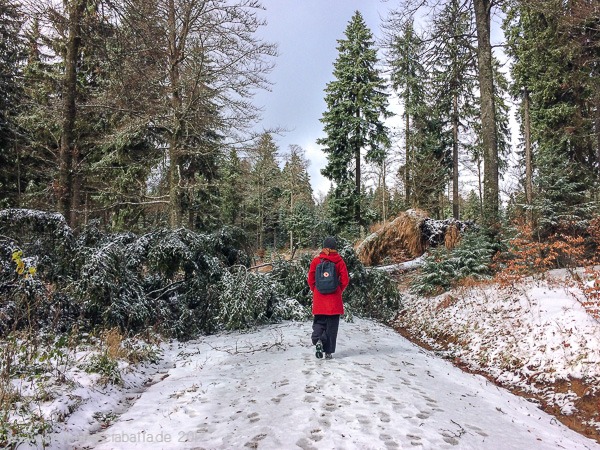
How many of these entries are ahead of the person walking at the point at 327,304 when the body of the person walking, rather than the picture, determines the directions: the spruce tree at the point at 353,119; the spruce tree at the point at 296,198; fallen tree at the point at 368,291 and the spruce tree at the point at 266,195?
4

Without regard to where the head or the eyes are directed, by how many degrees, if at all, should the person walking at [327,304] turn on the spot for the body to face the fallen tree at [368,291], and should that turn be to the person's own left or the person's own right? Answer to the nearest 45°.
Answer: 0° — they already face it

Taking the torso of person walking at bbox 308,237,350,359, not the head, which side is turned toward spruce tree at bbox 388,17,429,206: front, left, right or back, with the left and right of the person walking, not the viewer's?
front

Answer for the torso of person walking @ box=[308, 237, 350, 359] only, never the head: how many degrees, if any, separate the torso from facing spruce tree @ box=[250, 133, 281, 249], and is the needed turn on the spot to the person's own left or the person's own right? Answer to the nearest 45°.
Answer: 0° — they already face it

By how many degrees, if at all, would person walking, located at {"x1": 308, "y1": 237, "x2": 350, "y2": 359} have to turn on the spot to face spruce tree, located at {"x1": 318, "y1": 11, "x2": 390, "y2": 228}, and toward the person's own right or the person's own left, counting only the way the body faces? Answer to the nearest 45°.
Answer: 0° — they already face it

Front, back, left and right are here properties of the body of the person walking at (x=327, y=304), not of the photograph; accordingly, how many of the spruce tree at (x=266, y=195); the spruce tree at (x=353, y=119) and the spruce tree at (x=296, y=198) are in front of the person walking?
3

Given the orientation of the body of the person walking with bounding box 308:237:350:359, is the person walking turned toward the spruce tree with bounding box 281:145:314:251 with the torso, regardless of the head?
yes

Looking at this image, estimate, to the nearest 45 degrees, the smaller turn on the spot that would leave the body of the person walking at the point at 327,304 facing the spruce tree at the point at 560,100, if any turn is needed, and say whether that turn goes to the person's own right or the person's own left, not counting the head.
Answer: approximately 45° to the person's own right

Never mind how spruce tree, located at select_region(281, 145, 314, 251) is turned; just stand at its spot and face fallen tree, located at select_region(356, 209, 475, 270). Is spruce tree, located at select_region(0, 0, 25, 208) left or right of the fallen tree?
right

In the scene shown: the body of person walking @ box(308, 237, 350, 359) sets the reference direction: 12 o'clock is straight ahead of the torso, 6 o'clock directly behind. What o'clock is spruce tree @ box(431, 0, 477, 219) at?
The spruce tree is roughly at 1 o'clock from the person walking.

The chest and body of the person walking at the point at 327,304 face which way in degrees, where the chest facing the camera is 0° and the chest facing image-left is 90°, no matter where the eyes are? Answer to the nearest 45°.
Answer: approximately 180°
